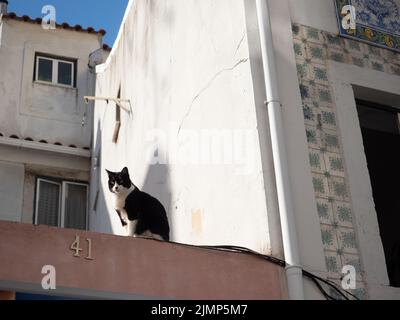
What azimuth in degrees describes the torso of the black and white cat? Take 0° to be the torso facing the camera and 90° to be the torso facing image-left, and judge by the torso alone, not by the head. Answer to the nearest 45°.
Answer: approximately 45°

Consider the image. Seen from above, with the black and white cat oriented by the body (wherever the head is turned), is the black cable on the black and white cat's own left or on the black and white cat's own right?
on the black and white cat's own left
